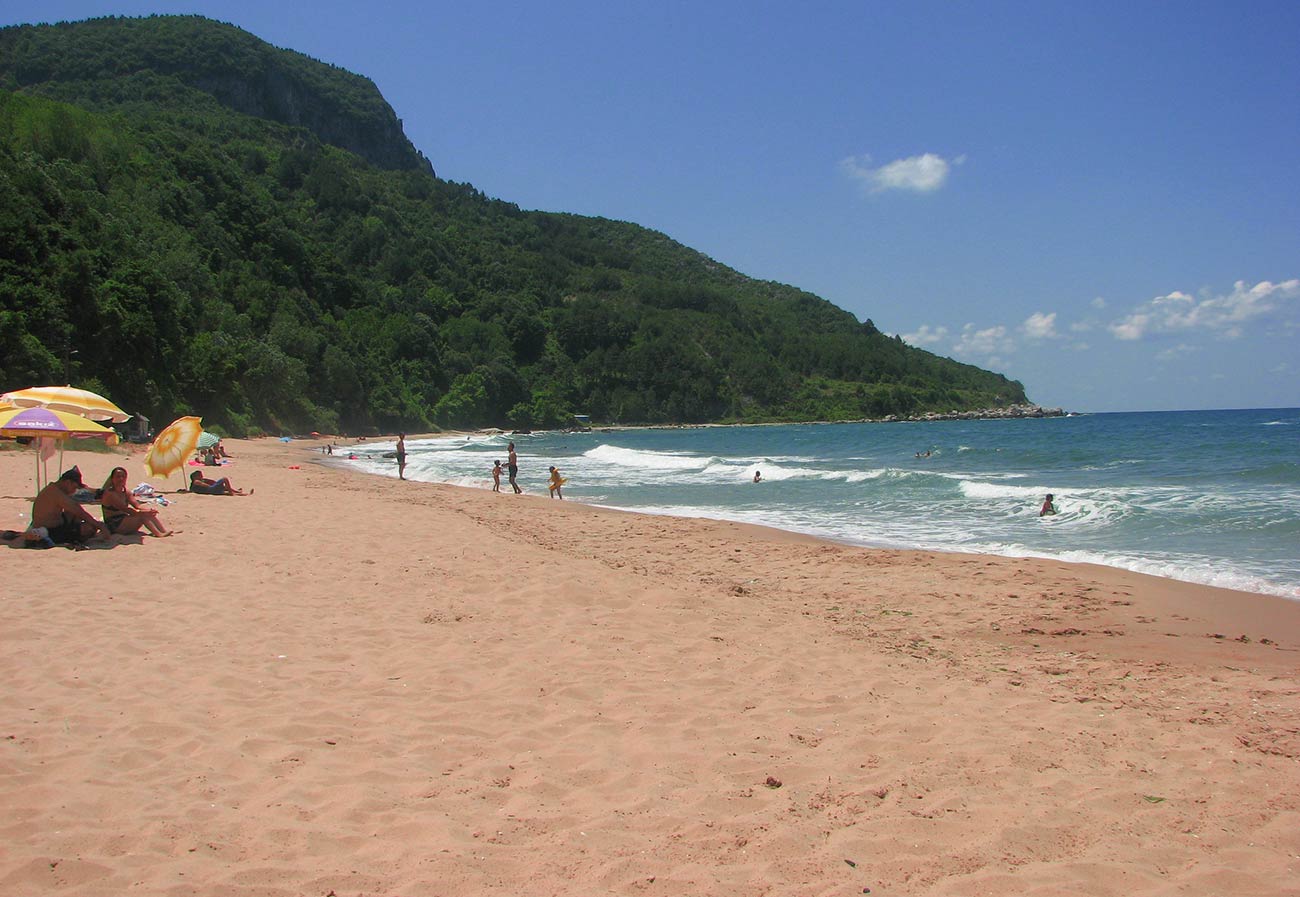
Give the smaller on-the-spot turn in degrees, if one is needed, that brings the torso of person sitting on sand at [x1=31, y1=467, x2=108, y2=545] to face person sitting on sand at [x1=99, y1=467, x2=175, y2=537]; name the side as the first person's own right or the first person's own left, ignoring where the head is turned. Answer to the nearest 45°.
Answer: approximately 45° to the first person's own left

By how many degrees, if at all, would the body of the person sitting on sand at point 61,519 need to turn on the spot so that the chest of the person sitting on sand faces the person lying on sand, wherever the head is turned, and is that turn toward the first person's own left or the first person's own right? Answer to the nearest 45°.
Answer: approximately 90° to the first person's own left

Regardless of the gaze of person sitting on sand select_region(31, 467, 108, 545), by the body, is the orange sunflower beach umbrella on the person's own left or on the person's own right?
on the person's own left

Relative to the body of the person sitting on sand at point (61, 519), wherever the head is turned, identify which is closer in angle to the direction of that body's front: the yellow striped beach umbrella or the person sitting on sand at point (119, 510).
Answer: the person sitting on sand

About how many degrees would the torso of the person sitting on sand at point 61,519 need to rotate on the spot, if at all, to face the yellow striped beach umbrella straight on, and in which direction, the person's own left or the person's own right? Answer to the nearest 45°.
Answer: approximately 90° to the person's own left

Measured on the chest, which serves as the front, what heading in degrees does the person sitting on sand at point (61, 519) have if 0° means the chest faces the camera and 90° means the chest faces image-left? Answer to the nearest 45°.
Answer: approximately 270°
